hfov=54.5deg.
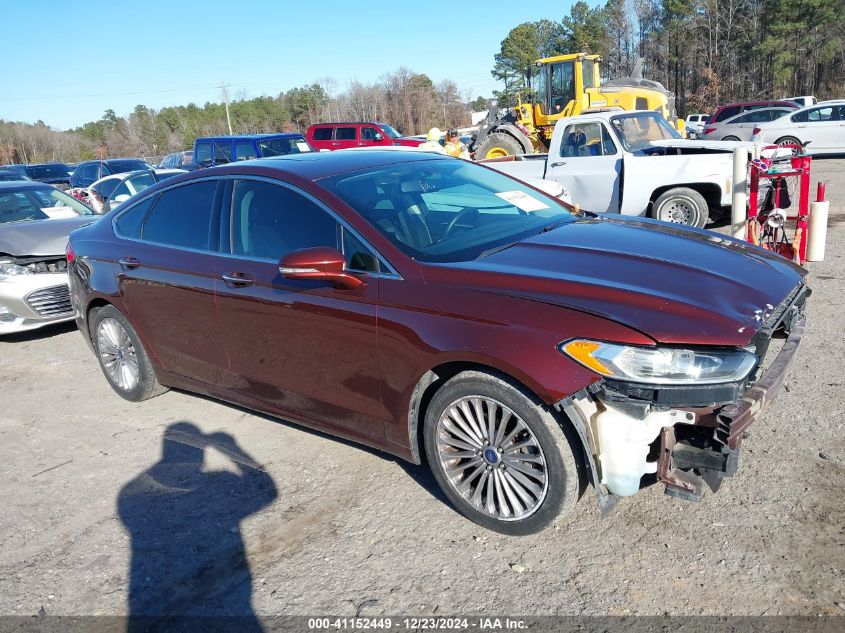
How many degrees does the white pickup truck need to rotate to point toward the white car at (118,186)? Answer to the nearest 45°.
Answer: approximately 135° to its right

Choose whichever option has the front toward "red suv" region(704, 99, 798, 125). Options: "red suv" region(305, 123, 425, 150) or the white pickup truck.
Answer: "red suv" region(305, 123, 425, 150)

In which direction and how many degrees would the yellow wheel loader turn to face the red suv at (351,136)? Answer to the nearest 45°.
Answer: approximately 45° to its right

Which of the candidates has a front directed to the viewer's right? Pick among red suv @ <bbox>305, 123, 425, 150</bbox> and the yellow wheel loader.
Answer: the red suv

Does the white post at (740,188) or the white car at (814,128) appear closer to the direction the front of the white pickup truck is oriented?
the white post

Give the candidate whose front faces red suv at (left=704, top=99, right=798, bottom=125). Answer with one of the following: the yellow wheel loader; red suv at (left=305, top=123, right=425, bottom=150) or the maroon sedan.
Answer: red suv at (left=305, top=123, right=425, bottom=150)

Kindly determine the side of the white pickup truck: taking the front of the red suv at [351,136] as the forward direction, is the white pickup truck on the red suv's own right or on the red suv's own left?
on the red suv's own right

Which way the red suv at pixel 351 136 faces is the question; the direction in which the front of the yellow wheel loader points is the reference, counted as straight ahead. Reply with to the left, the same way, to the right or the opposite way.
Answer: the opposite way

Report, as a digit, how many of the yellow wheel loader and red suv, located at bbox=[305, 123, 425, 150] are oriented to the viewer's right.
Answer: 1

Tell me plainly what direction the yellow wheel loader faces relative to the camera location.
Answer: facing to the left of the viewer

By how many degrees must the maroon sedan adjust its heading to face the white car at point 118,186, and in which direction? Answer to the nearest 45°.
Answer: approximately 180°

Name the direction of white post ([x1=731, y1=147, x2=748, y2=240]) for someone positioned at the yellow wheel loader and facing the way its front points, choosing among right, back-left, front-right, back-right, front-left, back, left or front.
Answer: left

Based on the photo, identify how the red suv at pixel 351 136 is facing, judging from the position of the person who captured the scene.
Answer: facing to the right of the viewer

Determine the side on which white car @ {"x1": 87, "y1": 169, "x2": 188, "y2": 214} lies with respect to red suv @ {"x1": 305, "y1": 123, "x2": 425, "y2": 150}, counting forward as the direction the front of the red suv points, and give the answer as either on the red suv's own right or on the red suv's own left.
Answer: on the red suv's own right

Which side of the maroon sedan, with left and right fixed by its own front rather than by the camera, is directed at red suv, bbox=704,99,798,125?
left

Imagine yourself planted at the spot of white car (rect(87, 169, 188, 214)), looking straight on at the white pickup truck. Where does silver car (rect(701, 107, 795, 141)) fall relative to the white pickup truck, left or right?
left
